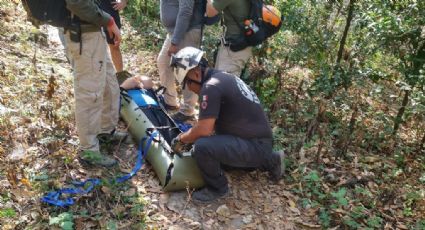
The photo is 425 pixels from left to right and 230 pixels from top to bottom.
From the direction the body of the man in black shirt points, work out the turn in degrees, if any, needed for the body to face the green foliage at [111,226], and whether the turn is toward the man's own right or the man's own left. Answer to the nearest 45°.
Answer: approximately 45° to the man's own left

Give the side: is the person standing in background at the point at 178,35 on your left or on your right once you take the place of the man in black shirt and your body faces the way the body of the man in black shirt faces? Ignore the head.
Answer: on your right

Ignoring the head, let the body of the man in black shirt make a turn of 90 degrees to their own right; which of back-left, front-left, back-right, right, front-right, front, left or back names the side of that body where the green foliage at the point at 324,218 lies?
right

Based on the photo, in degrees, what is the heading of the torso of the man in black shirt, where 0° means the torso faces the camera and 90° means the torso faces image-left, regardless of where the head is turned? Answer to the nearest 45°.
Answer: approximately 90°

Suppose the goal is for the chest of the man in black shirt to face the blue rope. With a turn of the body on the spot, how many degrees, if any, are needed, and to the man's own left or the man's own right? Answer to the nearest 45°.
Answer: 0° — they already face it

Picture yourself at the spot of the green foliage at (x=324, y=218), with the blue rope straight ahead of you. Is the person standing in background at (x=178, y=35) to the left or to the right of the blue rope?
right
